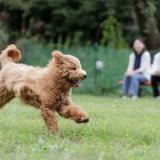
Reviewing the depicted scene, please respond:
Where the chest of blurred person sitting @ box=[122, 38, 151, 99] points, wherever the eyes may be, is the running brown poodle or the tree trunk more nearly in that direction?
the running brown poodle

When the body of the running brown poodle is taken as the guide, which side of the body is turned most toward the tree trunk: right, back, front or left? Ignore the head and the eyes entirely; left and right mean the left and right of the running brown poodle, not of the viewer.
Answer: left

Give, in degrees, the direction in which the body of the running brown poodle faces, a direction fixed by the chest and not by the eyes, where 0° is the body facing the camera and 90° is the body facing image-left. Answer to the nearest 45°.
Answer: approximately 270°

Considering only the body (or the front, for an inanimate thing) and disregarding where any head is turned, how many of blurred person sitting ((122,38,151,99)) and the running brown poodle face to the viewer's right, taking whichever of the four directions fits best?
1

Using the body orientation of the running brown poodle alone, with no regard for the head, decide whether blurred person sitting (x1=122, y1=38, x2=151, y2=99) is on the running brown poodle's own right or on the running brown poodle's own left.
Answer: on the running brown poodle's own left

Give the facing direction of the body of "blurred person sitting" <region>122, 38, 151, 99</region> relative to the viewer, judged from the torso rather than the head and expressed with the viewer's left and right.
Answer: facing the viewer and to the left of the viewer

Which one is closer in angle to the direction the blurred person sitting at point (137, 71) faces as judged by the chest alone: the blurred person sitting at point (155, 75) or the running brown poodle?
the running brown poodle

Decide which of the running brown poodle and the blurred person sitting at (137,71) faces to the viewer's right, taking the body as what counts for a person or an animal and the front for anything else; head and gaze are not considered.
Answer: the running brown poodle
